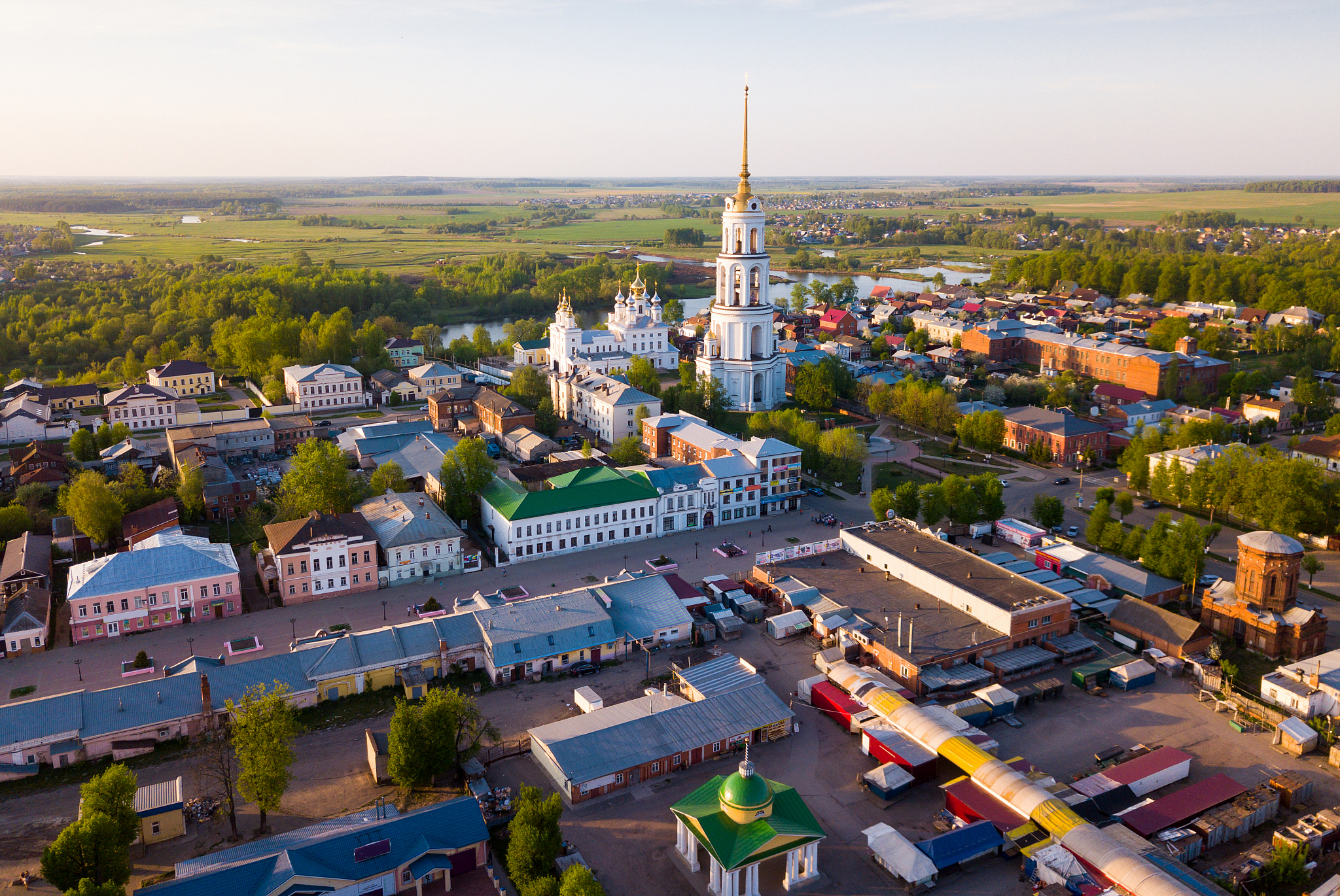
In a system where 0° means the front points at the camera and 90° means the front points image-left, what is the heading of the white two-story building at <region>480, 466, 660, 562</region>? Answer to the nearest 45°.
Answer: approximately 0°

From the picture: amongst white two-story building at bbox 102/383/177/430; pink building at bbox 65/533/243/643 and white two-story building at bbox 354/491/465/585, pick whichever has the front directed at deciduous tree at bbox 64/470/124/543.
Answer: white two-story building at bbox 102/383/177/430

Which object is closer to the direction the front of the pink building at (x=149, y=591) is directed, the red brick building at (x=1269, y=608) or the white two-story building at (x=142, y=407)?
the red brick building

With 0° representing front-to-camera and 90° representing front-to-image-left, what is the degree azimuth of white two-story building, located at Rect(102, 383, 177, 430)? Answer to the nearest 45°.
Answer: approximately 0°

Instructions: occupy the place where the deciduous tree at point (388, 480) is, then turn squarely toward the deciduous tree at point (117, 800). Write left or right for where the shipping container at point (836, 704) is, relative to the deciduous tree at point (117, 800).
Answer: left

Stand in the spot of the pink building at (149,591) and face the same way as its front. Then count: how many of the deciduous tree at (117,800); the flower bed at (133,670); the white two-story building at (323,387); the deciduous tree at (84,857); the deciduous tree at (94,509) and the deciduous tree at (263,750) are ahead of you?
4

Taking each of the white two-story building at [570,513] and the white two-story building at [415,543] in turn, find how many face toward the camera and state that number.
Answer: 2

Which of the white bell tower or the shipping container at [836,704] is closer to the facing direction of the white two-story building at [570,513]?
the shipping container

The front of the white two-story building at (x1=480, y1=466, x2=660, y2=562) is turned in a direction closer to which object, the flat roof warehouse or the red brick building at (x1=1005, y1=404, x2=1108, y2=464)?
the flat roof warehouse

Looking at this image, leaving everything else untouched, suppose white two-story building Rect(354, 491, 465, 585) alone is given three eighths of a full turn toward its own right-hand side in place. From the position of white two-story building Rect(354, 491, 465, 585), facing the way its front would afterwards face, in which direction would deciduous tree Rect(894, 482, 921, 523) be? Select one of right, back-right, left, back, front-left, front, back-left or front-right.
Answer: back-right
